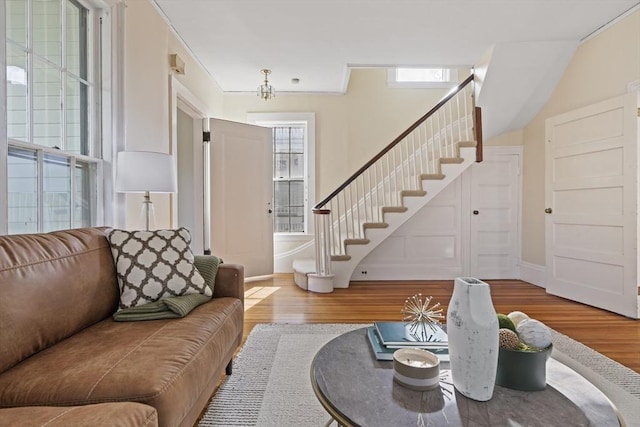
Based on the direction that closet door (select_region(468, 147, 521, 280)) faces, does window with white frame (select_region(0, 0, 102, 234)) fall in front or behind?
in front

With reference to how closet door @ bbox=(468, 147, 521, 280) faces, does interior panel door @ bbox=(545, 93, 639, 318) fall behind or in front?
in front

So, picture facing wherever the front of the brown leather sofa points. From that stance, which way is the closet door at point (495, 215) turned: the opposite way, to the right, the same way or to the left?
to the right

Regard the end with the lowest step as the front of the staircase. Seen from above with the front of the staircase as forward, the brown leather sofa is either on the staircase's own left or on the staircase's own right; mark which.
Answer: on the staircase's own left

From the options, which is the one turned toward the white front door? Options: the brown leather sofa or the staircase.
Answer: the staircase

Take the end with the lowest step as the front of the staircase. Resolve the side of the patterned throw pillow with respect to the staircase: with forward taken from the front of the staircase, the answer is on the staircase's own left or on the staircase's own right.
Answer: on the staircase's own left

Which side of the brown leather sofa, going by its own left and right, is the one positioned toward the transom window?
left

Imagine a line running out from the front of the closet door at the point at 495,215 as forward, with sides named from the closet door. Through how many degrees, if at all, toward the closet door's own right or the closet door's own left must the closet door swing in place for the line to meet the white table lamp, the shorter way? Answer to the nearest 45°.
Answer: approximately 45° to the closet door's own right

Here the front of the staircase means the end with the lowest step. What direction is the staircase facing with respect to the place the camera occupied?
facing to the left of the viewer

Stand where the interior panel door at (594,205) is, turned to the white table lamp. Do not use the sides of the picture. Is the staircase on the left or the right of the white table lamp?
right

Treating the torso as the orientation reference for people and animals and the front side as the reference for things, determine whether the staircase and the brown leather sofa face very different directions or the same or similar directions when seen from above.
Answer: very different directions

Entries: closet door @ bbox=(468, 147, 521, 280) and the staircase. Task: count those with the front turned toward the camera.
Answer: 1

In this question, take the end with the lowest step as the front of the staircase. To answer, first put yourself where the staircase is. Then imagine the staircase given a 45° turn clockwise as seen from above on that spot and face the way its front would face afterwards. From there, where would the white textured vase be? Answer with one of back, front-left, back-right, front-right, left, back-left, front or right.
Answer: back-left

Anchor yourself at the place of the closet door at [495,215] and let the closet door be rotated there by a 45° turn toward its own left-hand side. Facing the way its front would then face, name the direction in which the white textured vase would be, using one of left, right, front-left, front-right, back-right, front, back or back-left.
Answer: front-right

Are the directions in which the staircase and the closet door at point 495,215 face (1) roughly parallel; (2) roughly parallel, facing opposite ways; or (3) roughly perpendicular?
roughly perpendicular

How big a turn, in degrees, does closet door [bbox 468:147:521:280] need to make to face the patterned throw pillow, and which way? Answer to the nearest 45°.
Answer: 0° — it already faces it

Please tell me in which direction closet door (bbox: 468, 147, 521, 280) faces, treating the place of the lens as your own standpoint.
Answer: facing the viewer
